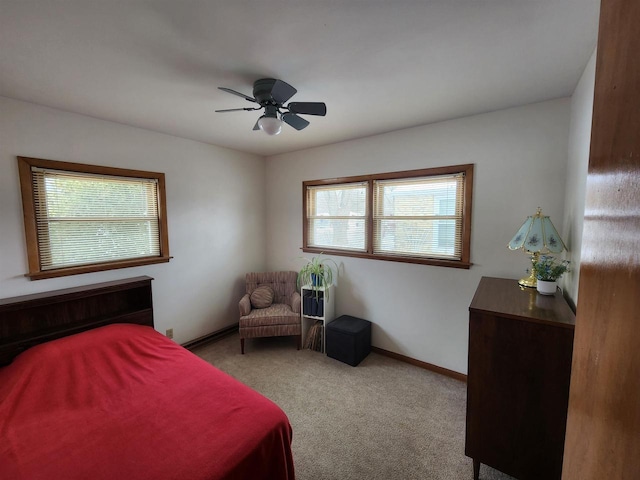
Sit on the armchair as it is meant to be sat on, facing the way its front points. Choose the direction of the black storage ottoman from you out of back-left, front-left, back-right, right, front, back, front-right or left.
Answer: front-left

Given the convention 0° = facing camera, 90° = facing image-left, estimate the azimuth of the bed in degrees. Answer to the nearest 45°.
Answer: approximately 315°

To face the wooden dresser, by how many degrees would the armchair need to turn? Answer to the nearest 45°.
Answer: approximately 45° to its left

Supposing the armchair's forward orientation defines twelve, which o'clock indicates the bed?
The bed is roughly at 1 o'clock from the armchair.

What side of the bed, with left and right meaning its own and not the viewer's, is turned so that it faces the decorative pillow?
left

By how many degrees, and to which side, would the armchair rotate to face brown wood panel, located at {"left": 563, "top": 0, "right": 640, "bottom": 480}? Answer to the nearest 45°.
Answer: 0° — it already faces it

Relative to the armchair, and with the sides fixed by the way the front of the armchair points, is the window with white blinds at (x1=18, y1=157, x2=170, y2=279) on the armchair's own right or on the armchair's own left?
on the armchair's own right

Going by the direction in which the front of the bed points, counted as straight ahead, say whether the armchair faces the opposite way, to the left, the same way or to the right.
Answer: to the right

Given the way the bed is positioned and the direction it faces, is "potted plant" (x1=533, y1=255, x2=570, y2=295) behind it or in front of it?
in front

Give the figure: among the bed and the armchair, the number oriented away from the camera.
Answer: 0

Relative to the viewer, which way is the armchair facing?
toward the camera

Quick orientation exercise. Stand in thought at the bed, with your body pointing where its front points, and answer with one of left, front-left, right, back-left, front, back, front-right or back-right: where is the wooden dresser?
front

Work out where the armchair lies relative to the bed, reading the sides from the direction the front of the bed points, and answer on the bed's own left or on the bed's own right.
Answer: on the bed's own left

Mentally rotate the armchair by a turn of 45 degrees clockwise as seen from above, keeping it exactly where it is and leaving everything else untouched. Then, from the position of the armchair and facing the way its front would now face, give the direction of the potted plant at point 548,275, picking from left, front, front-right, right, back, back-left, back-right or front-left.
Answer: left
